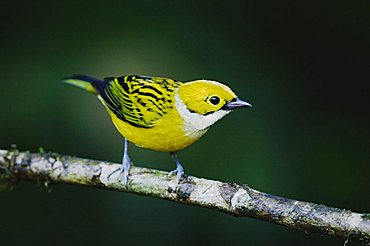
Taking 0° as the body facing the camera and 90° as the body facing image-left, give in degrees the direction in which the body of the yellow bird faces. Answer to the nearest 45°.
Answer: approximately 270°
